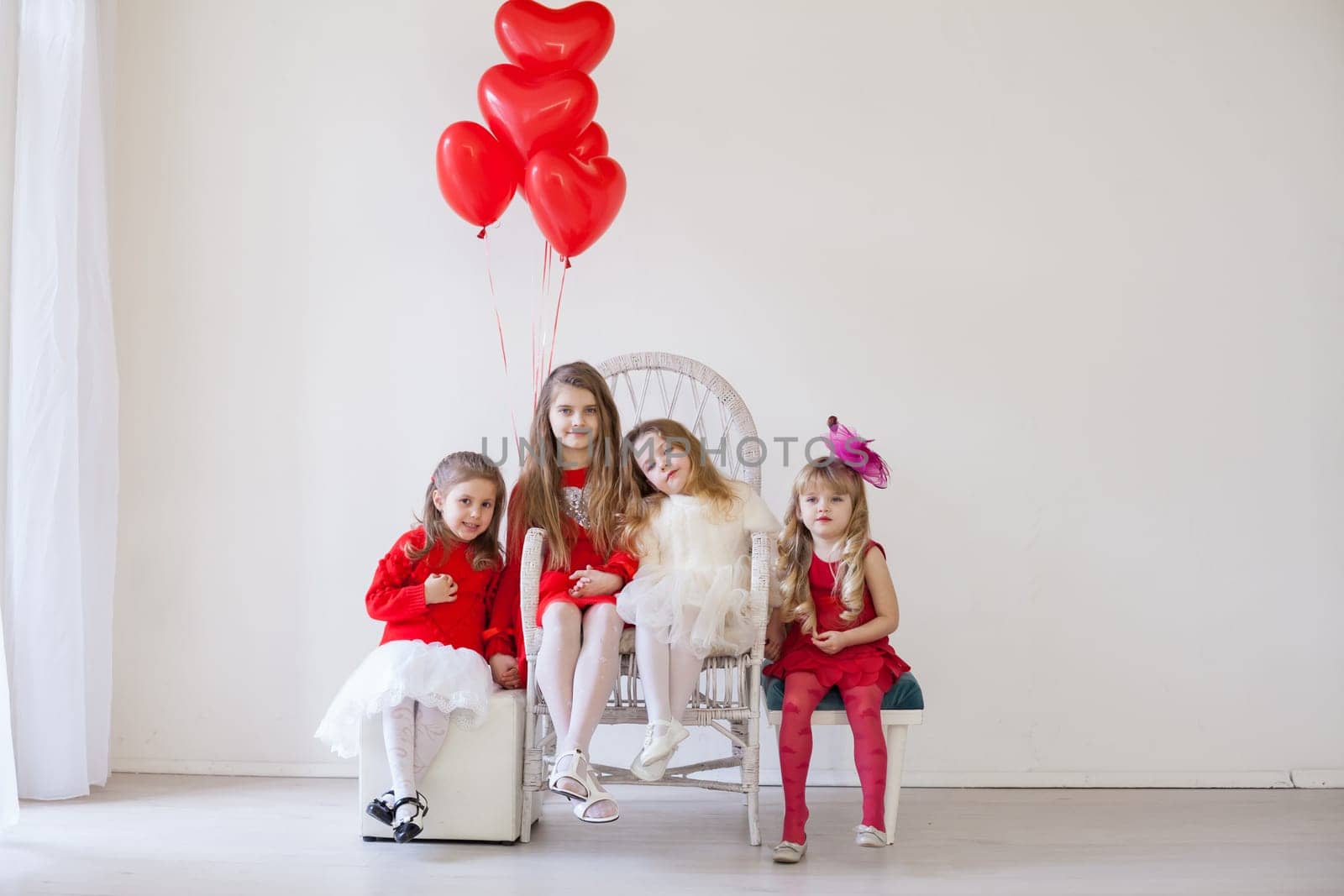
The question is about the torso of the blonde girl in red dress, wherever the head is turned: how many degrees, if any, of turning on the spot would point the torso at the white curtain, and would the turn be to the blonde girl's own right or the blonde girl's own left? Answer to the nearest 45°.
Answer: approximately 90° to the blonde girl's own right

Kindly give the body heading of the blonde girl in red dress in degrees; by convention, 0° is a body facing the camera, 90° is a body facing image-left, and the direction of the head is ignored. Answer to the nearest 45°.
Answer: approximately 0°

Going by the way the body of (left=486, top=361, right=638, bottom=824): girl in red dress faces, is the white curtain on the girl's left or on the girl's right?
on the girl's right

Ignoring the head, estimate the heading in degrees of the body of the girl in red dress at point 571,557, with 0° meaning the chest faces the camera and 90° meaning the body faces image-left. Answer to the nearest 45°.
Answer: approximately 0°
